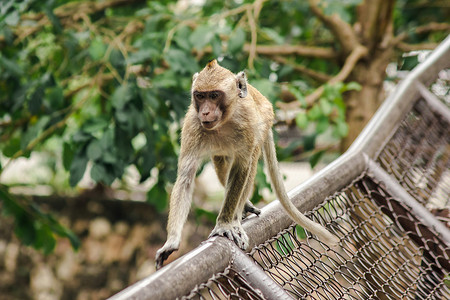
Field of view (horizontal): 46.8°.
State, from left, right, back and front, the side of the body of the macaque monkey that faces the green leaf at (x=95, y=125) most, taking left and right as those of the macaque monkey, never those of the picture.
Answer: right

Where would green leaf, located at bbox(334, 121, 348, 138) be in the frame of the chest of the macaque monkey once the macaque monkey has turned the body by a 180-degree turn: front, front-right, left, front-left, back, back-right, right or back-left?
front

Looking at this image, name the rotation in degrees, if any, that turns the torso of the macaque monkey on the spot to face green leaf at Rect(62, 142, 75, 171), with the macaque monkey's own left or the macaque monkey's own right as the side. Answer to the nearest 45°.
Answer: approximately 90° to the macaque monkey's own right

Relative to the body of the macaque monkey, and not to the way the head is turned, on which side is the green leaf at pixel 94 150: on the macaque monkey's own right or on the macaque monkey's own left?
on the macaque monkey's own right

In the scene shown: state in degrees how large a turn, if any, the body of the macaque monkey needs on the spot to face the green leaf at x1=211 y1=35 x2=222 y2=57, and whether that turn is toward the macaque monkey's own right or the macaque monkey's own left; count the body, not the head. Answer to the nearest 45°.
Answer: approximately 135° to the macaque monkey's own right

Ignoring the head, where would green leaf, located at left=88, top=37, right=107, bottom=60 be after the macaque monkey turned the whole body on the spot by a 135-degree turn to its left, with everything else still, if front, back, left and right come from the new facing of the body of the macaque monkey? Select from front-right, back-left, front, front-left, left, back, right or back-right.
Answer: back-left

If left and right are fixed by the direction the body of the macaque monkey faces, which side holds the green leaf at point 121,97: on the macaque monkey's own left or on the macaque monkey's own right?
on the macaque monkey's own right

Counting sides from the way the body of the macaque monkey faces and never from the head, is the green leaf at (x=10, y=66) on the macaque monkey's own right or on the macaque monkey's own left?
on the macaque monkey's own right

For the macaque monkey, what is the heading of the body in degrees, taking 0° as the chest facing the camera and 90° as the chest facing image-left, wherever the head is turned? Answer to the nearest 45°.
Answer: approximately 45°

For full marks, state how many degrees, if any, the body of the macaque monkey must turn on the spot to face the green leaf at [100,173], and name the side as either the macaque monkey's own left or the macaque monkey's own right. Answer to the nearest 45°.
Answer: approximately 135° to the macaque monkey's own right

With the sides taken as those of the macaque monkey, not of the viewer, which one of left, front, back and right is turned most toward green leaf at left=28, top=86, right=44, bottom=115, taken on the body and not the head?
right

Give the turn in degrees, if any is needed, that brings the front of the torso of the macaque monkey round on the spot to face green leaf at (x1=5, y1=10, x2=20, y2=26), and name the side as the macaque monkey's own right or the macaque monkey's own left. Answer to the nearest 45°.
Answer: approximately 45° to the macaque monkey's own right

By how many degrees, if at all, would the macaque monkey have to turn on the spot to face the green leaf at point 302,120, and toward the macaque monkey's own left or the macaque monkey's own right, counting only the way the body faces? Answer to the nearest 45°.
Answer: approximately 180°

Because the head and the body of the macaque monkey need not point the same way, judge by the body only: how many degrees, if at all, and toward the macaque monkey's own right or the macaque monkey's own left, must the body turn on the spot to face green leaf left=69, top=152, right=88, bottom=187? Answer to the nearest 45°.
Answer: approximately 45° to the macaque monkey's own right

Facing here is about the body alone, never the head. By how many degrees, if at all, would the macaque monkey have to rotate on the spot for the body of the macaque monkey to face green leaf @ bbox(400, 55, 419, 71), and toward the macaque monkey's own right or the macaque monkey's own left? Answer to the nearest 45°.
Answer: approximately 180°

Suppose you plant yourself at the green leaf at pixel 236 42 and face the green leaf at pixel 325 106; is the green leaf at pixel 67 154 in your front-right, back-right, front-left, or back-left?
back-right

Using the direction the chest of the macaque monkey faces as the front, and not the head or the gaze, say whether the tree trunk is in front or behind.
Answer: behind
